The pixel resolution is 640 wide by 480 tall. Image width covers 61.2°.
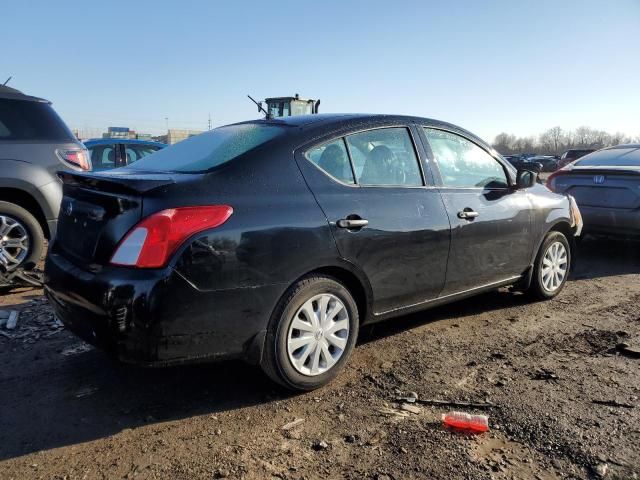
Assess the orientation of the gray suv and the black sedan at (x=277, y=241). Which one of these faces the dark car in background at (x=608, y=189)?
the black sedan

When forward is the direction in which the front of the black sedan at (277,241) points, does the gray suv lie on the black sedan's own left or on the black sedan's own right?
on the black sedan's own left

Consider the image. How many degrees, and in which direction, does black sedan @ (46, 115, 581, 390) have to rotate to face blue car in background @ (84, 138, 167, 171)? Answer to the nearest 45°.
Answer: approximately 90° to its left

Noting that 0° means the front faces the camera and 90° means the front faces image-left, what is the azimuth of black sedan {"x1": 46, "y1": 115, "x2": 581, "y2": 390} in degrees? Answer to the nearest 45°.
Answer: approximately 225°

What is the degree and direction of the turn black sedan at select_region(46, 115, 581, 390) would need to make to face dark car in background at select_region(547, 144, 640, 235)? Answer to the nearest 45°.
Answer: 0° — it already faces it
